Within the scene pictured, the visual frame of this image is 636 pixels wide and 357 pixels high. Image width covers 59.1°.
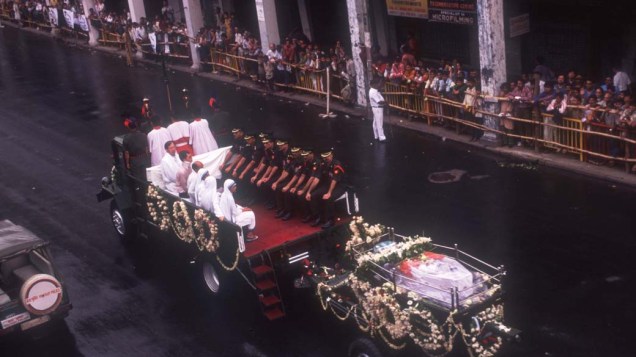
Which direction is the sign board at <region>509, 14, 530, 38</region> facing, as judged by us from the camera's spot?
facing the viewer and to the right of the viewer

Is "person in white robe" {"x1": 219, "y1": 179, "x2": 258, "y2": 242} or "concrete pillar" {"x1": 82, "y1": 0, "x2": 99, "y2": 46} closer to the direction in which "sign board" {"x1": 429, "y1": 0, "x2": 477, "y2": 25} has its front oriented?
the person in white robe

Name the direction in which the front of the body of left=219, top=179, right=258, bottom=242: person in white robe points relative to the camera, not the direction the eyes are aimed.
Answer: to the viewer's right

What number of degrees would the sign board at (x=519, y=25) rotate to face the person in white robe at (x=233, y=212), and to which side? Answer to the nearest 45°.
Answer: approximately 90° to its right

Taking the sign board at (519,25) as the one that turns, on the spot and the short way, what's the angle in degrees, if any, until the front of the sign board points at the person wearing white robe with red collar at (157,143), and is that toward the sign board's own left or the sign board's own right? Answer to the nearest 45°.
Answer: approximately 90° to the sign board's own right

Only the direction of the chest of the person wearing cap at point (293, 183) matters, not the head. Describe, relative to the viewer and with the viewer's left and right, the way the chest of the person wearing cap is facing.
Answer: facing the viewer and to the left of the viewer

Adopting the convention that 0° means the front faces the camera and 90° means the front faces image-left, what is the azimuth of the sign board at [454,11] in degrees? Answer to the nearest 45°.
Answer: approximately 45°

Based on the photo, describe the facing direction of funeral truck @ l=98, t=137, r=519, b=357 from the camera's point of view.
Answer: facing away from the viewer and to the left of the viewer

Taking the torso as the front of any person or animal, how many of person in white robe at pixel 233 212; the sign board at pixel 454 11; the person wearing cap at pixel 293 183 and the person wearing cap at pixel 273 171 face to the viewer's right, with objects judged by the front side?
1

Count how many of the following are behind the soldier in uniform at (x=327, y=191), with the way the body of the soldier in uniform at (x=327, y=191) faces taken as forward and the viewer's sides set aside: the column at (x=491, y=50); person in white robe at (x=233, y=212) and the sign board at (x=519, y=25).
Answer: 2

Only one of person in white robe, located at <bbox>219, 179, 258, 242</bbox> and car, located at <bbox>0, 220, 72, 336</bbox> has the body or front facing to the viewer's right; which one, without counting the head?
the person in white robe
